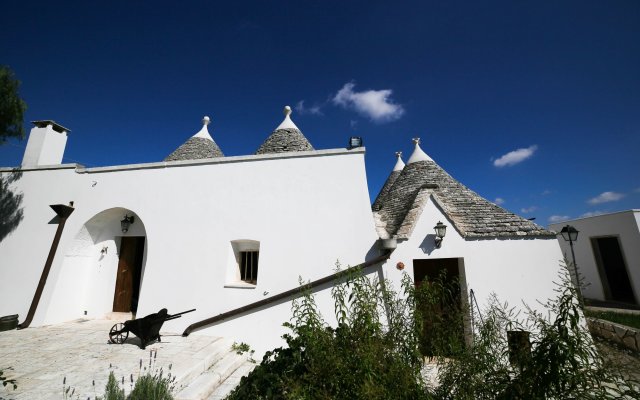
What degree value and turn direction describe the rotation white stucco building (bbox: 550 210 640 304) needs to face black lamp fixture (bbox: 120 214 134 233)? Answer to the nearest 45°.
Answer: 0° — it already faces it

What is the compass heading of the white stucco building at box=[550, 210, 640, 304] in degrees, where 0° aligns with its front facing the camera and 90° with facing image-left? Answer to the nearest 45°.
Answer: approximately 45°
